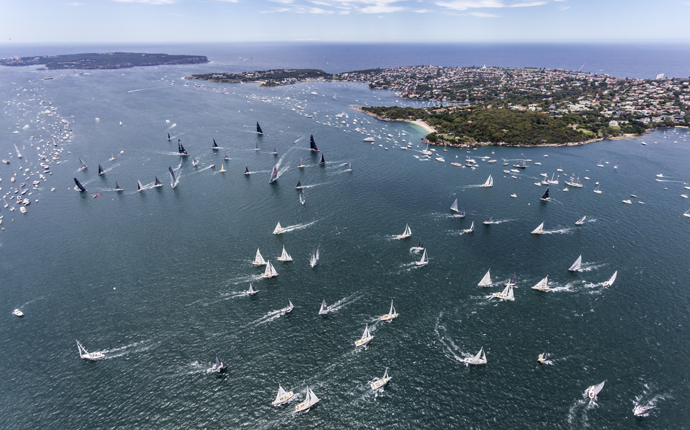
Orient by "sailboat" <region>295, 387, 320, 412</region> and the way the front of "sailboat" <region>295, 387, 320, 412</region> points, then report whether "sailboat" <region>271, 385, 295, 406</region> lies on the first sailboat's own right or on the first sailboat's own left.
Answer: on the first sailboat's own left

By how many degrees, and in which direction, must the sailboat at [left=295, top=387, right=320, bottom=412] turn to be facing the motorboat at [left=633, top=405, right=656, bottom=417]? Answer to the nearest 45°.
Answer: approximately 45° to its right

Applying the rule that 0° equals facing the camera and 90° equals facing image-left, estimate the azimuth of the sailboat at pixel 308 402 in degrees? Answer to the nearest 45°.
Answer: approximately 225°
